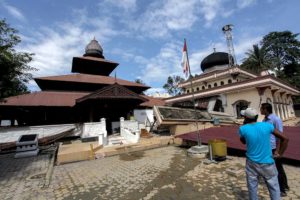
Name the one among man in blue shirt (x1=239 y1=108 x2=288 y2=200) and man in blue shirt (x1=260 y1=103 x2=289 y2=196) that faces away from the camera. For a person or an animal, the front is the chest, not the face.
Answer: man in blue shirt (x1=239 y1=108 x2=288 y2=200)

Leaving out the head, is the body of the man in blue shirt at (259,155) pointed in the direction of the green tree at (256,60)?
yes

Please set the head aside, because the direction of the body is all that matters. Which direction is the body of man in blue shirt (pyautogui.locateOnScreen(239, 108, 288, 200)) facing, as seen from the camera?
away from the camera

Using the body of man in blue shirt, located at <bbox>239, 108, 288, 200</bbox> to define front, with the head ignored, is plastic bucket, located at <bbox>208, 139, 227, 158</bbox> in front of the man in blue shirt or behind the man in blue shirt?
in front

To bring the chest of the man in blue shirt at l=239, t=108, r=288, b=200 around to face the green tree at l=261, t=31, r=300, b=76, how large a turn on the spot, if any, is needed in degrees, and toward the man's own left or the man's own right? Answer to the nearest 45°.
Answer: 0° — they already face it
